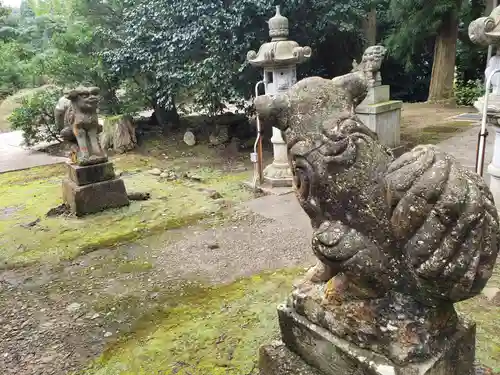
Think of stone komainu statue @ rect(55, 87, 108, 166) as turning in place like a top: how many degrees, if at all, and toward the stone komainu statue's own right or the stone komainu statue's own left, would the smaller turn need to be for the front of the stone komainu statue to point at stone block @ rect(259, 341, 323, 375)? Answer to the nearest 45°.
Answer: approximately 45° to the stone komainu statue's own right

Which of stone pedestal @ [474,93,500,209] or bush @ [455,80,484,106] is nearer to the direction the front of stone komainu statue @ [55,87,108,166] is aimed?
the stone pedestal

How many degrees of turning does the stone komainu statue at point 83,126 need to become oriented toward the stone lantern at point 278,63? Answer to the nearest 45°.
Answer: approximately 45° to its left

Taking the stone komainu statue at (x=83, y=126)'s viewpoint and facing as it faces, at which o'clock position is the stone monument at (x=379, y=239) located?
The stone monument is roughly at 1 o'clock from the stone komainu statue.

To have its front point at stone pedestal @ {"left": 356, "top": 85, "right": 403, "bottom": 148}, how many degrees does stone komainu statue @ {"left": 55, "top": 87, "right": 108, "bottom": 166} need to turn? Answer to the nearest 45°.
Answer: approximately 45° to its left

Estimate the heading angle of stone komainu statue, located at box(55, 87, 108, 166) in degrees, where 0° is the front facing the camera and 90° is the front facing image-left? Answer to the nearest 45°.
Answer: approximately 315°
